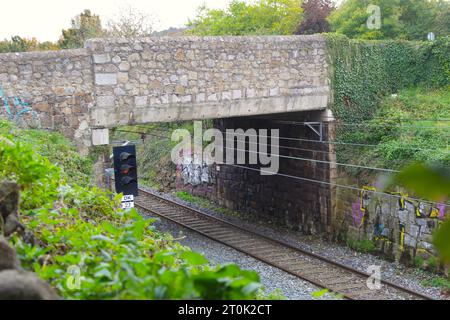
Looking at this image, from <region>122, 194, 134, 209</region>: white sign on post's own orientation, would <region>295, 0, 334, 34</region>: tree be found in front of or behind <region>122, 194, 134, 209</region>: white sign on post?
behind

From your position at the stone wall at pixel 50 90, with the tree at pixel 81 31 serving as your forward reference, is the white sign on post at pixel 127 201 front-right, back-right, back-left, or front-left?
back-right

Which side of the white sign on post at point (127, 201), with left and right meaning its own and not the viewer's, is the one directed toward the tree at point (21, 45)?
back

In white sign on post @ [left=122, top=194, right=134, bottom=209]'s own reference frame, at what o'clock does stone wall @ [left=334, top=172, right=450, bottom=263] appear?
The stone wall is roughly at 8 o'clock from the white sign on post.

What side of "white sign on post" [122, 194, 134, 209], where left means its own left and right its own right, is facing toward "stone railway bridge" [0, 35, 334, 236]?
back

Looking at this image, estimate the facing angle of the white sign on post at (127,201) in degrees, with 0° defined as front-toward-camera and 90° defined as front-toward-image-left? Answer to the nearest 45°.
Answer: approximately 0°

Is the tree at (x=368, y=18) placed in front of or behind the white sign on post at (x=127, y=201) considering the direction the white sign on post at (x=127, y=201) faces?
behind

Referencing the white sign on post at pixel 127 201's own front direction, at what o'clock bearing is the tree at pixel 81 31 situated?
The tree is roughly at 6 o'clock from the white sign on post.
